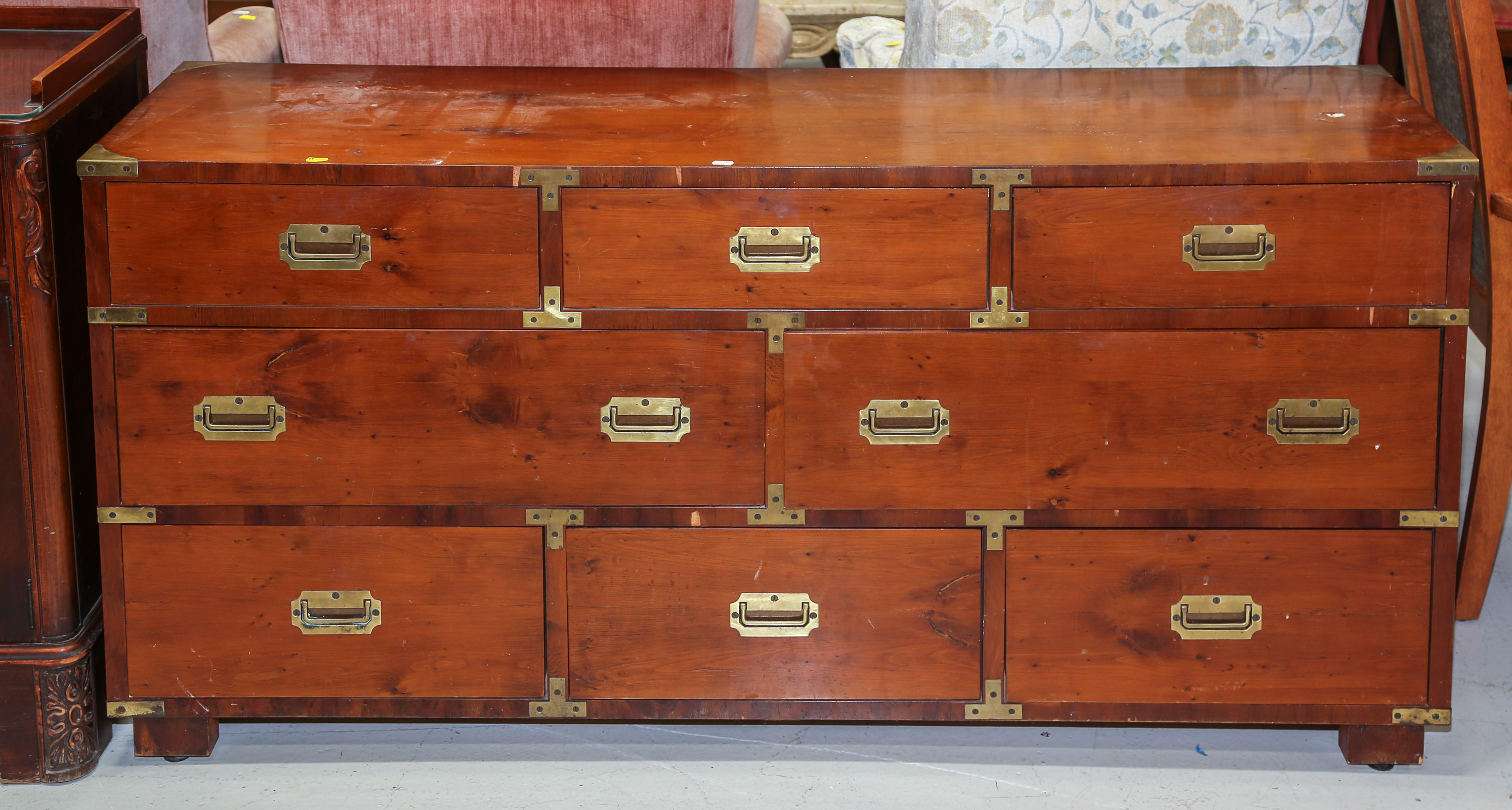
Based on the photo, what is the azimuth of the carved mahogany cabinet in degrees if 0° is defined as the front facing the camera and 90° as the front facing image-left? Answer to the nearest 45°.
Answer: approximately 0°

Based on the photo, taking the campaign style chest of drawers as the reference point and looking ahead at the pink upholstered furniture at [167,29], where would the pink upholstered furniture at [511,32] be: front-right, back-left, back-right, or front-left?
front-right

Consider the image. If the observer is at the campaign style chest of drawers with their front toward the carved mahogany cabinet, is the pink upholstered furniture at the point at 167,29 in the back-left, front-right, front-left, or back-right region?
front-right

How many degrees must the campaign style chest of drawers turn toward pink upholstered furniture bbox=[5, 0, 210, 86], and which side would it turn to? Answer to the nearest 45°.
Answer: approximately 135° to its right

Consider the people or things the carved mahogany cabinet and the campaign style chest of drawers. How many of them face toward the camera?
2

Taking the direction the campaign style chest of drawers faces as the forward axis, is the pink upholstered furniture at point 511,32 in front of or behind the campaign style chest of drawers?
behind

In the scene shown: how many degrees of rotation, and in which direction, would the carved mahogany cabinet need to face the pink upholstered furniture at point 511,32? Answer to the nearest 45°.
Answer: approximately 135° to its left
